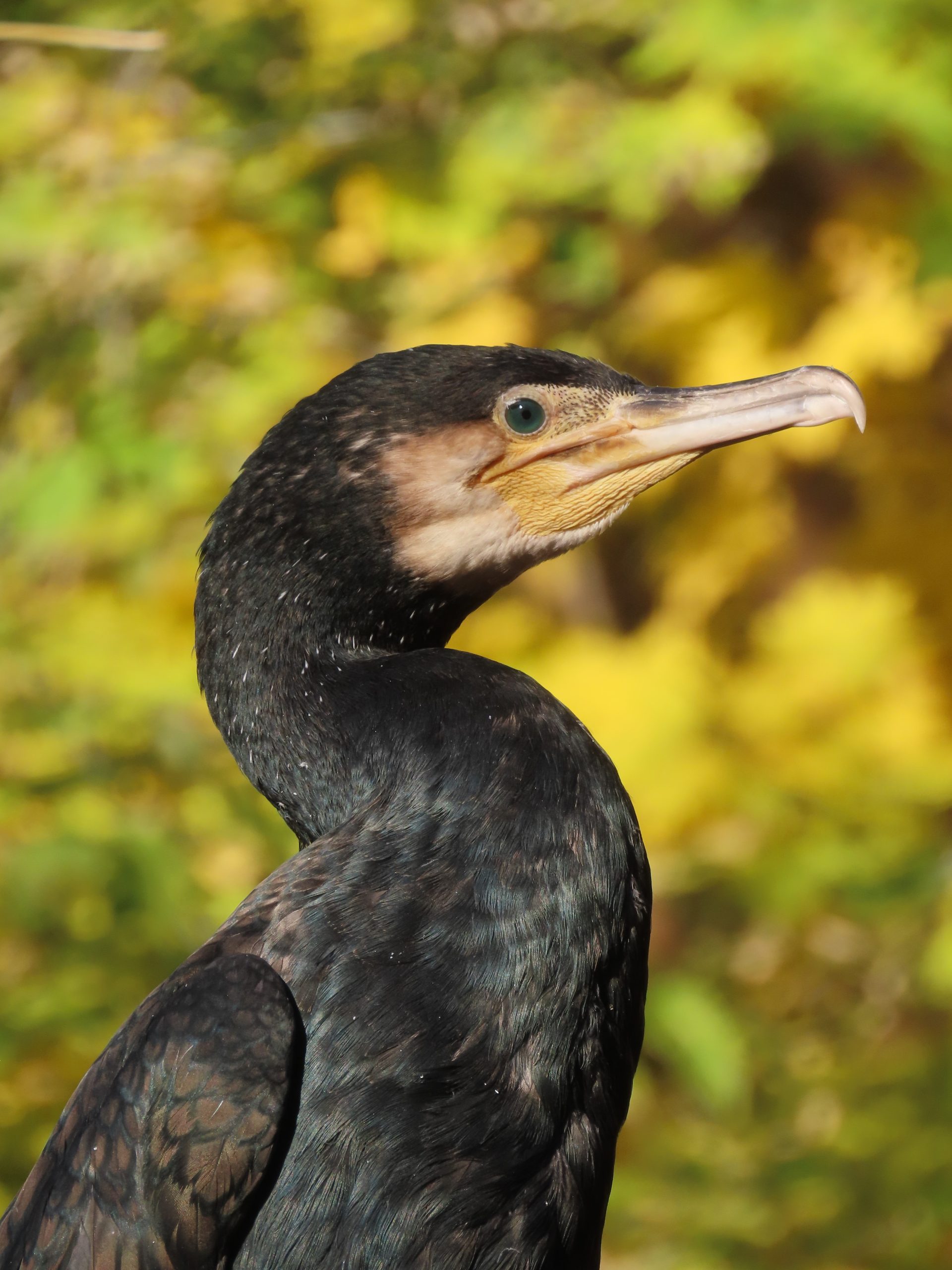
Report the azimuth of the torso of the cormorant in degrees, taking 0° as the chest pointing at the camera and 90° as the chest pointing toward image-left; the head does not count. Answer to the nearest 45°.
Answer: approximately 270°
